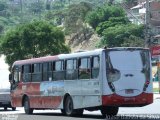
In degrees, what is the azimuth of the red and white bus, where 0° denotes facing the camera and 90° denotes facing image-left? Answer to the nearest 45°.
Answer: approximately 135°
